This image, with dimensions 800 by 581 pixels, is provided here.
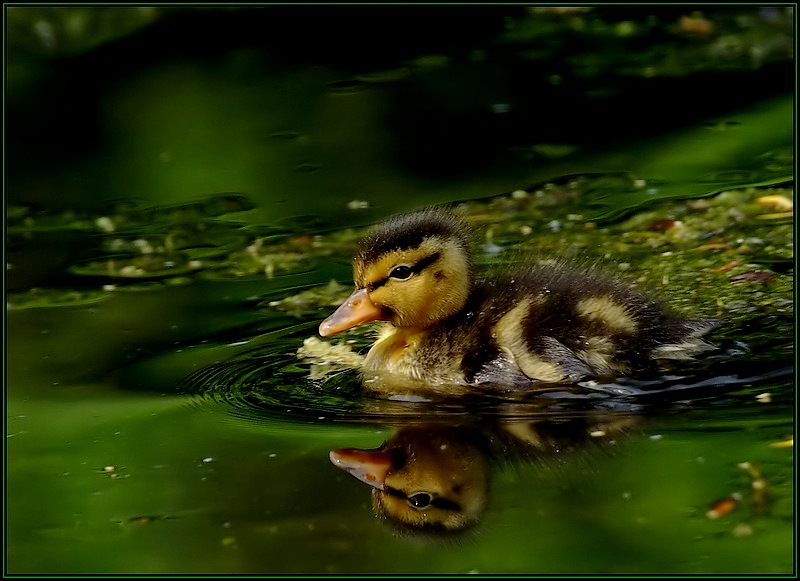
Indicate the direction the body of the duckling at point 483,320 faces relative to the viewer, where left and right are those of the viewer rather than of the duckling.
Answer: facing to the left of the viewer
